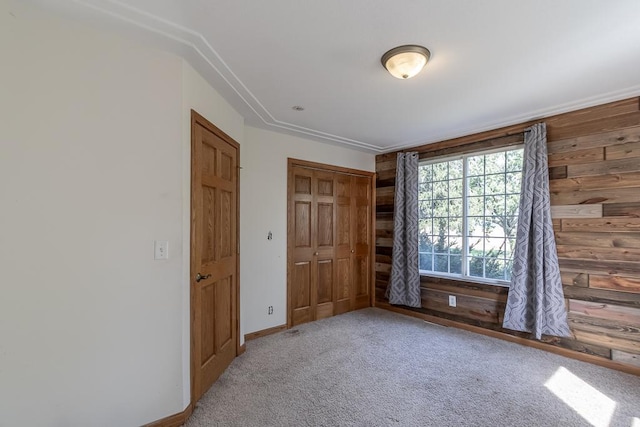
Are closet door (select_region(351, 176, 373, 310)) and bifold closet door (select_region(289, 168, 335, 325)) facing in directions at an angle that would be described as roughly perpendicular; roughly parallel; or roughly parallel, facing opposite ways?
roughly parallel

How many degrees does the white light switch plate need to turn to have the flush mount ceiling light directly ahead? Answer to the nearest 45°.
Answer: approximately 45° to its left

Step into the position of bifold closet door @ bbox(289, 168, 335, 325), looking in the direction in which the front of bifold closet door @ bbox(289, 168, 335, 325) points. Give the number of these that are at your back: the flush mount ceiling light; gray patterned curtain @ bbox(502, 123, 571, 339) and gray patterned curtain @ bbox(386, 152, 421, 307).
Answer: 0

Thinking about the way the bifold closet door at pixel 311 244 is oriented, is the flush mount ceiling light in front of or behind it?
in front

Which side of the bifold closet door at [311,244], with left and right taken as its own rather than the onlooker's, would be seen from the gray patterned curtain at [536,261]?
front

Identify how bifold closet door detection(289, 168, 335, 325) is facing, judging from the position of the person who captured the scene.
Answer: facing the viewer and to the right of the viewer

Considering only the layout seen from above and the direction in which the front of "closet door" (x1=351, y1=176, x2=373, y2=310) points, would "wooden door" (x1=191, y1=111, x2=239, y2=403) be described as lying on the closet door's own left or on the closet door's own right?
on the closet door's own right

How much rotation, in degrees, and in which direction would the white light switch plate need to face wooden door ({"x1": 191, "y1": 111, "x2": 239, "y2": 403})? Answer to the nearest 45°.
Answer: approximately 135° to its left

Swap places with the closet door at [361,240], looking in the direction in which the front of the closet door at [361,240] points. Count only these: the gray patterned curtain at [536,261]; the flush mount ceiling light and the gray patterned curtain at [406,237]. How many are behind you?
0

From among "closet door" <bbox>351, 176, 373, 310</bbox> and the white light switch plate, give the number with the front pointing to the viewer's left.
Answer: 0

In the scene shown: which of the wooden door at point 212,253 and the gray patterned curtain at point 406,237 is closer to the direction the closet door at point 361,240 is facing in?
the gray patterned curtain

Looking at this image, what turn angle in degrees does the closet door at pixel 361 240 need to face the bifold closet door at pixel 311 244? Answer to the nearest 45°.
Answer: approximately 90° to its right

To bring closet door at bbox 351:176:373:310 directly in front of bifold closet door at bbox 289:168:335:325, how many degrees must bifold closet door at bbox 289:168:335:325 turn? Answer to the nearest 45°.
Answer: approximately 90° to its left

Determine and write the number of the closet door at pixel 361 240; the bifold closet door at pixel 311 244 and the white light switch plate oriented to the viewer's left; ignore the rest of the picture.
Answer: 0

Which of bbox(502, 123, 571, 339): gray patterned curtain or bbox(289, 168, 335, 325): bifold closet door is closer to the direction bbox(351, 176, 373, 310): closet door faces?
the gray patterned curtain
